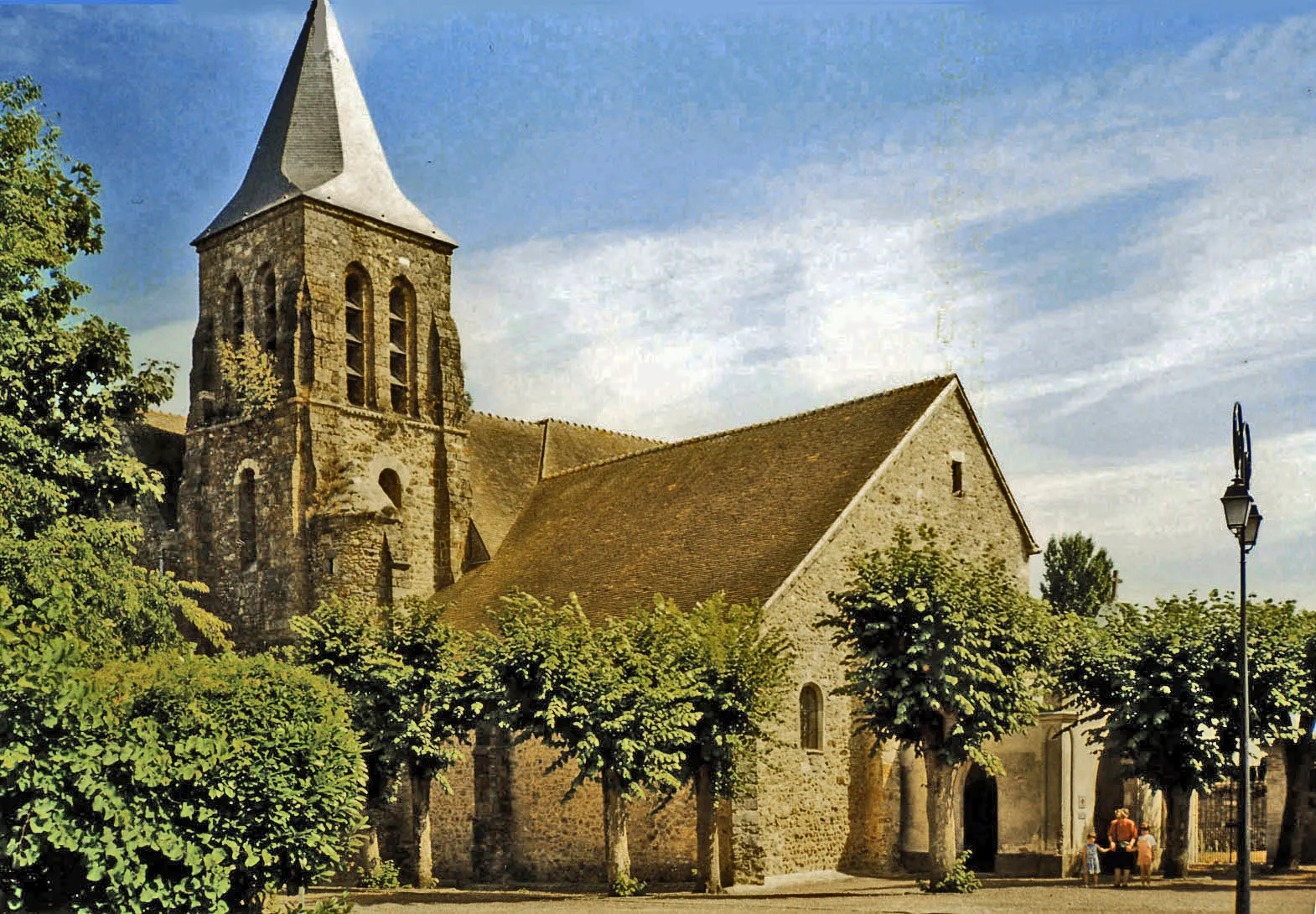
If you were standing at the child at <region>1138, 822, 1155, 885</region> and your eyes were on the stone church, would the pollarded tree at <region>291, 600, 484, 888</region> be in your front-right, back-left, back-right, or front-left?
front-left

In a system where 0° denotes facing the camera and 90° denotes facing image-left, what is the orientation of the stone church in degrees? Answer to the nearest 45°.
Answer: approximately 315°

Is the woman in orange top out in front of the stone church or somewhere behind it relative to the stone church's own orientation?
in front
